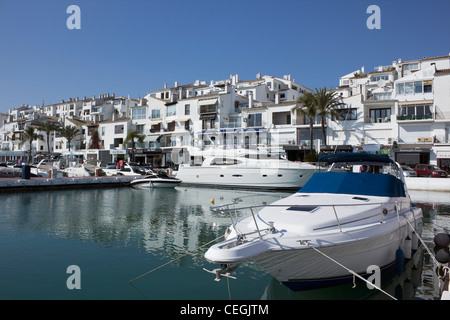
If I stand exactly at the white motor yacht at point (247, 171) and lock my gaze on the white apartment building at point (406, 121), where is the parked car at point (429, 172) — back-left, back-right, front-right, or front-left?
front-right

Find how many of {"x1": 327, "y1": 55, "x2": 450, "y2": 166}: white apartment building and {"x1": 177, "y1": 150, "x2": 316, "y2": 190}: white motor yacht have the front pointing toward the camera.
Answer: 1

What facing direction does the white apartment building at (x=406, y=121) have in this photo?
toward the camera

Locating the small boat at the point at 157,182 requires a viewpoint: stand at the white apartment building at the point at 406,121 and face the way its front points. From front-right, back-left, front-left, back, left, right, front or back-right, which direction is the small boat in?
front-right

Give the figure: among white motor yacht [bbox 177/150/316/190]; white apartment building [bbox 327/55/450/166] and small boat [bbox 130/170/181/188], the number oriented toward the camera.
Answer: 1

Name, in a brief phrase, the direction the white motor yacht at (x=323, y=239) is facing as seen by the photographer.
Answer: facing the viewer and to the left of the viewer

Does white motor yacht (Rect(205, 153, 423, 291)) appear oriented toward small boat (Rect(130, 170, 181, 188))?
no

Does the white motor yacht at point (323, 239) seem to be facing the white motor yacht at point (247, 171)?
no

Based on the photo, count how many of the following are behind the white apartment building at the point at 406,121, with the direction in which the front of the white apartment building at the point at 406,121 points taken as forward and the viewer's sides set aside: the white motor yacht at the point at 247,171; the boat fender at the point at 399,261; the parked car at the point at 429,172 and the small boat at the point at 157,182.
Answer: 0

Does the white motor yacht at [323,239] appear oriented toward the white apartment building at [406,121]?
no
